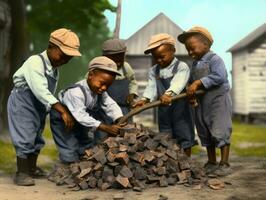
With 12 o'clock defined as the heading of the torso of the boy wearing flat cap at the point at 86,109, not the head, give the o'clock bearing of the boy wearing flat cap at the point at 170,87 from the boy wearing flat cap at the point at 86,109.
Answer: the boy wearing flat cap at the point at 170,87 is roughly at 10 o'clock from the boy wearing flat cap at the point at 86,109.

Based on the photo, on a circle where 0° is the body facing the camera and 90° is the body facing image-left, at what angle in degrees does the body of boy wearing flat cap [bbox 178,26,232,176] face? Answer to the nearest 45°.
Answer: approximately 45°

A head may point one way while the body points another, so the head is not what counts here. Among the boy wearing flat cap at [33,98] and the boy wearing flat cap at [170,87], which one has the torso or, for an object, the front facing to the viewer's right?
the boy wearing flat cap at [33,98]

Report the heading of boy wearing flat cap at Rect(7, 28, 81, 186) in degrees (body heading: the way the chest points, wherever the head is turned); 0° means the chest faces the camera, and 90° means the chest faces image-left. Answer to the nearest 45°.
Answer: approximately 270°

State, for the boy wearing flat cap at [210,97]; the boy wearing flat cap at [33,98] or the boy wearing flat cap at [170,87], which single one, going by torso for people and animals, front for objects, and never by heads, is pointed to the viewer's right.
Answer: the boy wearing flat cap at [33,98]

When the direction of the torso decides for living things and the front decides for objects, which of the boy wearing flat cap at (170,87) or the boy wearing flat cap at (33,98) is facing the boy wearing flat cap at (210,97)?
the boy wearing flat cap at (33,98)

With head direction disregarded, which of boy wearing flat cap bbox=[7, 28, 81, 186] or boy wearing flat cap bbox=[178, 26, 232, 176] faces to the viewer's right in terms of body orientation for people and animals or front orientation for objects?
boy wearing flat cap bbox=[7, 28, 81, 186]

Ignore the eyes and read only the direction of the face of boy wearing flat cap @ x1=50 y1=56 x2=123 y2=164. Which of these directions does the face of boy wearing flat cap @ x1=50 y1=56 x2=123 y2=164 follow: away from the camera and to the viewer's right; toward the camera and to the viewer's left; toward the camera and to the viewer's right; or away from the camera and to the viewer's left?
toward the camera and to the viewer's right

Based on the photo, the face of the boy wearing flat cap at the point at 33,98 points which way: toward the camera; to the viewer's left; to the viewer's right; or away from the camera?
to the viewer's right

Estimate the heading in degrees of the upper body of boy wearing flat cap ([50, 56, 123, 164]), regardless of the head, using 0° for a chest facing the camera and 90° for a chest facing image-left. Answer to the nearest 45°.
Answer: approximately 315°

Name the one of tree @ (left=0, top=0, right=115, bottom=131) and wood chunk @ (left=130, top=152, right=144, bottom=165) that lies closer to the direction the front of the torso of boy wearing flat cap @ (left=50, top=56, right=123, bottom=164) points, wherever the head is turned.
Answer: the wood chunk

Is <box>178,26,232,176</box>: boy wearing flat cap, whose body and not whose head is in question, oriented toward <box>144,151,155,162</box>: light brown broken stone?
yes

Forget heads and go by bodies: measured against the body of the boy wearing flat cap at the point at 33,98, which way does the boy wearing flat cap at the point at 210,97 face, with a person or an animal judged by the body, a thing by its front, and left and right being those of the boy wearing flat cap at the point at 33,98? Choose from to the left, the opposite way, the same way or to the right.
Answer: the opposite way

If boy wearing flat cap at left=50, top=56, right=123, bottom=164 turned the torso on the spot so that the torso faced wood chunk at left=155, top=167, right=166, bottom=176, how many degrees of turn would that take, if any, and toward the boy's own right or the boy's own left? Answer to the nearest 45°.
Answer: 0° — they already face it
